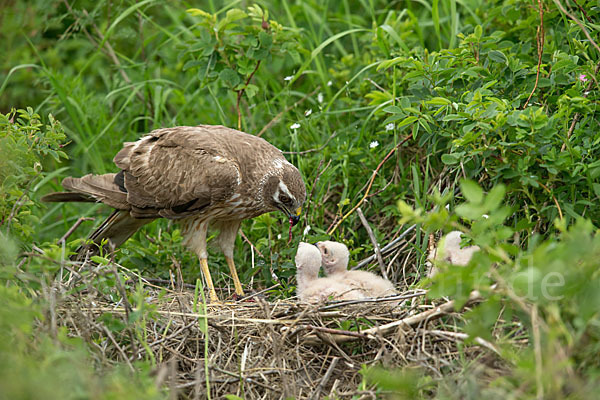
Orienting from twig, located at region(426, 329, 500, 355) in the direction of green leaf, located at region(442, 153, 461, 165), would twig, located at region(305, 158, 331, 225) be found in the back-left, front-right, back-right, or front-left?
front-left

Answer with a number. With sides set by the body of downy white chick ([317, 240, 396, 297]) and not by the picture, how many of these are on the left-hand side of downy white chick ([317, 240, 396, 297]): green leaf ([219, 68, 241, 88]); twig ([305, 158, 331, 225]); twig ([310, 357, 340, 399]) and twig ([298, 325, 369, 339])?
2

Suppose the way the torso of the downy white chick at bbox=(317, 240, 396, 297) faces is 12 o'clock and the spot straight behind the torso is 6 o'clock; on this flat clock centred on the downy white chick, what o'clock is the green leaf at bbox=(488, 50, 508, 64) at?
The green leaf is roughly at 5 o'clock from the downy white chick.

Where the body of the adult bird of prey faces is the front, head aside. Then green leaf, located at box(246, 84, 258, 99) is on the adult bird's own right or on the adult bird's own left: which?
on the adult bird's own left

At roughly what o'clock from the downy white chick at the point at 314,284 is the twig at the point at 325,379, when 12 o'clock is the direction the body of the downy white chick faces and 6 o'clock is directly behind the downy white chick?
The twig is roughly at 9 o'clock from the downy white chick.

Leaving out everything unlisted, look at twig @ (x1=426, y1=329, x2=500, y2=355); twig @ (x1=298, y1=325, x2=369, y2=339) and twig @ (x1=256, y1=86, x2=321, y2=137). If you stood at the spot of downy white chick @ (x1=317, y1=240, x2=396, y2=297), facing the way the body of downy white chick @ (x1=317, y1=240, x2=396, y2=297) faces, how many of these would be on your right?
1

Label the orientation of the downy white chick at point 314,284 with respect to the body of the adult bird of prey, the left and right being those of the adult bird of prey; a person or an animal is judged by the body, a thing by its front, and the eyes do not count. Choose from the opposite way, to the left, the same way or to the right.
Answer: the opposite way

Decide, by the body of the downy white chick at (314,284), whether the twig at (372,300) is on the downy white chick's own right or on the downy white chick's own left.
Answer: on the downy white chick's own left

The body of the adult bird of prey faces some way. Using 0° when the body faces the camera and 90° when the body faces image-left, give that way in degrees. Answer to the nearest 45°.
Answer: approximately 270°

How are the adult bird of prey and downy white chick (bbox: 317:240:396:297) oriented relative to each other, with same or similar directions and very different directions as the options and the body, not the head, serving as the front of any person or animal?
very different directions

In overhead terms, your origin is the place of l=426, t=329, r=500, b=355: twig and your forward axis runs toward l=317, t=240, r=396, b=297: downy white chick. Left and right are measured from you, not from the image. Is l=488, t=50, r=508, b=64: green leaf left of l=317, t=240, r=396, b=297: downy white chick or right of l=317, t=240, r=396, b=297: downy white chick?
right

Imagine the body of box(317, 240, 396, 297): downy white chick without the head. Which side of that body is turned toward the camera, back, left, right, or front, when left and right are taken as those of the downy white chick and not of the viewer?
left

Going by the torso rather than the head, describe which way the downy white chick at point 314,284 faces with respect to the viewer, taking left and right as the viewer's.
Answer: facing to the left of the viewer

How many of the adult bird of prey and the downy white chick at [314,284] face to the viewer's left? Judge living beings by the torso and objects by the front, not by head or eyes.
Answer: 1

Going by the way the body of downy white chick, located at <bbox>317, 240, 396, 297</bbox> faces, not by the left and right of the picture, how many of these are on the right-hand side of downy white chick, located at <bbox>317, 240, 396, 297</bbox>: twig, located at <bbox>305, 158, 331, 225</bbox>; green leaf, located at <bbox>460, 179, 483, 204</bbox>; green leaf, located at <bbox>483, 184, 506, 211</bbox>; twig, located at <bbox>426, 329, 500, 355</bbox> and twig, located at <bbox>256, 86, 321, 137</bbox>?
2

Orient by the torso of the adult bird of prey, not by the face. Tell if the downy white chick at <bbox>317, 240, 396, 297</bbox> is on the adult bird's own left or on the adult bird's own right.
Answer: on the adult bird's own right

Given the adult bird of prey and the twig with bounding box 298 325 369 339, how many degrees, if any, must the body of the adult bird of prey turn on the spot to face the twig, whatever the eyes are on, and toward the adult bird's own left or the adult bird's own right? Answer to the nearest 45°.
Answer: approximately 90° to the adult bird's own right

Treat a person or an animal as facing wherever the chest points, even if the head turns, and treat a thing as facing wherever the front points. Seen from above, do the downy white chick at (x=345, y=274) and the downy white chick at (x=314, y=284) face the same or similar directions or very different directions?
same or similar directions

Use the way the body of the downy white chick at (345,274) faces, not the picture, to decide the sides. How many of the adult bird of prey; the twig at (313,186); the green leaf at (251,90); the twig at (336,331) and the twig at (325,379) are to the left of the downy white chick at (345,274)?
2

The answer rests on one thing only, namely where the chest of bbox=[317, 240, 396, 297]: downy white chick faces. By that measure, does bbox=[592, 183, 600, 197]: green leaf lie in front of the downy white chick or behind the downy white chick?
behind
